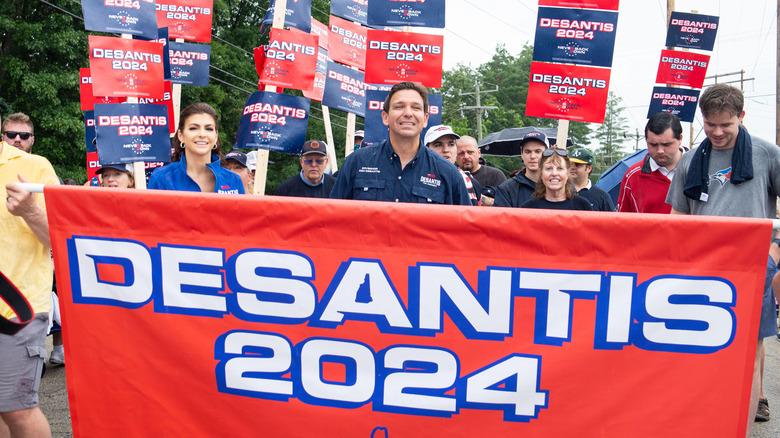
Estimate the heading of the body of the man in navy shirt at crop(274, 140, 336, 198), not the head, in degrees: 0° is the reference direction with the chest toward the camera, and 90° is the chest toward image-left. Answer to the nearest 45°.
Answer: approximately 0°

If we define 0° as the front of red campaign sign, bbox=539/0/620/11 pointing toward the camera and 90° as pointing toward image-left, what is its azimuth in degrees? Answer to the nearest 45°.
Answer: approximately 0°

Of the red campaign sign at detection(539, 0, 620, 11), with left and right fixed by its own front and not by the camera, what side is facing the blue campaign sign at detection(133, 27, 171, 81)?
right

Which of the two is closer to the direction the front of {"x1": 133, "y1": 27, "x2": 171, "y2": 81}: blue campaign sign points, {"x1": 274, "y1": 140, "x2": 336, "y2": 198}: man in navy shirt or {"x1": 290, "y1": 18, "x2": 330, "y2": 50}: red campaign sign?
the man in navy shirt

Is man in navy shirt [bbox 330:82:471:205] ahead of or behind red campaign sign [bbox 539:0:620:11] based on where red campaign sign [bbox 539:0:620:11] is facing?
ahead

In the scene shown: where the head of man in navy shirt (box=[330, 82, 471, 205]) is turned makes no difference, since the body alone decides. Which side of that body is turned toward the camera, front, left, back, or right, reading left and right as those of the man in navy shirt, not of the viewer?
front

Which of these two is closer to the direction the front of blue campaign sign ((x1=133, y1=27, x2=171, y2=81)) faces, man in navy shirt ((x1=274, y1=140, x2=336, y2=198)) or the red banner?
the red banner

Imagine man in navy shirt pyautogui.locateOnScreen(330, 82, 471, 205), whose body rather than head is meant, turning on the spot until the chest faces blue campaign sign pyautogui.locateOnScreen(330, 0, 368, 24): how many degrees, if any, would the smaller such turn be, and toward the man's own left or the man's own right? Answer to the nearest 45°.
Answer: approximately 180°

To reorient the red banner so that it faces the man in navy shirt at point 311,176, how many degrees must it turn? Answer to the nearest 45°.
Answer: approximately 180°

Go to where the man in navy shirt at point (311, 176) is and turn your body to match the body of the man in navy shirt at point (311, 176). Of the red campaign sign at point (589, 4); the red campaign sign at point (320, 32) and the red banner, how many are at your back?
1

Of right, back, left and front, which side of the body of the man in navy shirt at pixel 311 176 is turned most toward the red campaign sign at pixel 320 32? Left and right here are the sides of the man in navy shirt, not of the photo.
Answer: back
